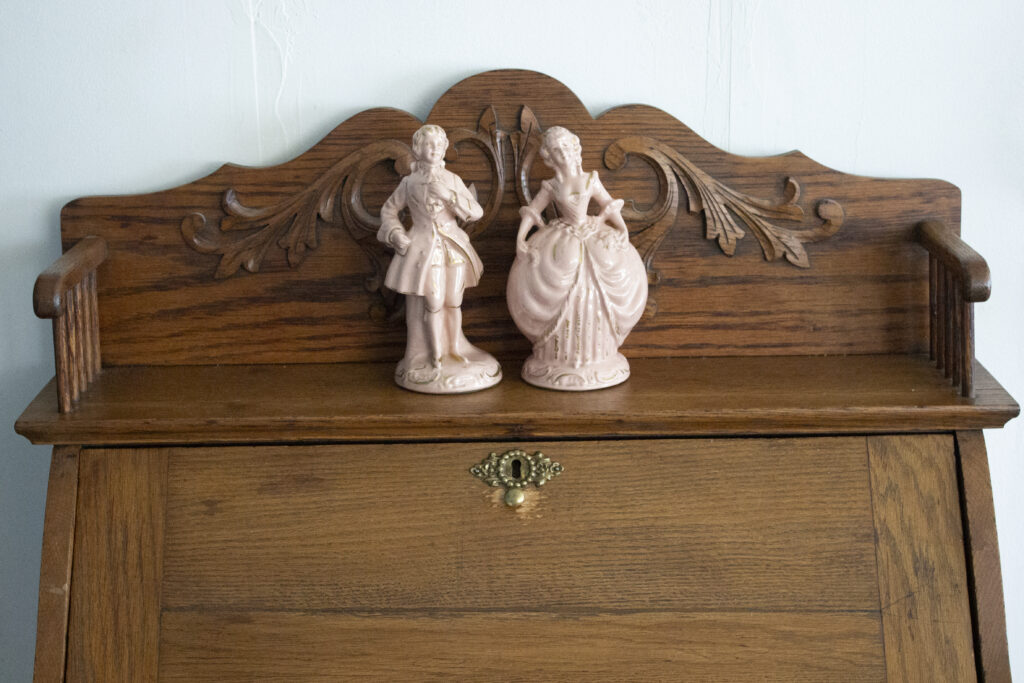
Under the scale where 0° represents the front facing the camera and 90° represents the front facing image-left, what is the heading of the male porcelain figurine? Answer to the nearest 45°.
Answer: approximately 0°

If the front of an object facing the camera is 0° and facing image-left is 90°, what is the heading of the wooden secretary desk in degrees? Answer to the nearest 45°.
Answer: approximately 0°
